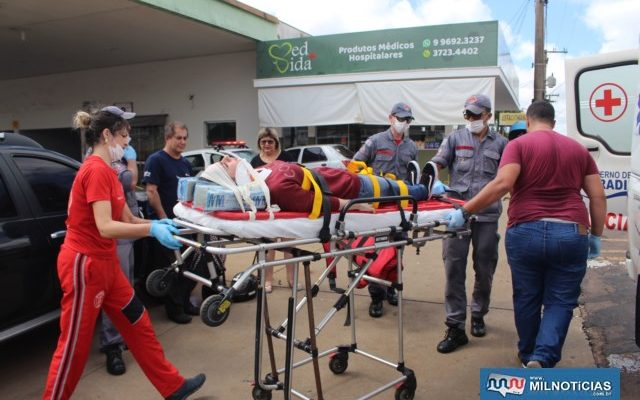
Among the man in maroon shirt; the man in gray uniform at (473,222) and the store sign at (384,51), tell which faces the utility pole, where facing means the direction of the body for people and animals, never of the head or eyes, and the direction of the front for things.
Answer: the man in maroon shirt

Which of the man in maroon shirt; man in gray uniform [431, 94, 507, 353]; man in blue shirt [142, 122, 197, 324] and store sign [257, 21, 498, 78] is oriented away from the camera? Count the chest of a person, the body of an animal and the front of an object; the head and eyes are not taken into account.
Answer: the man in maroon shirt

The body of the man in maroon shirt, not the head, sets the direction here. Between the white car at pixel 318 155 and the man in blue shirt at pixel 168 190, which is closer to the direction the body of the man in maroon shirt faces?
the white car

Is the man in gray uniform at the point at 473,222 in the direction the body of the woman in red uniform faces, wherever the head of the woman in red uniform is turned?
yes

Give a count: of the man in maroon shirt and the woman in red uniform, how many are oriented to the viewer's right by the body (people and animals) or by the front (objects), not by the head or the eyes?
1

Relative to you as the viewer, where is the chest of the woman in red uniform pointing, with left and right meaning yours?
facing to the right of the viewer

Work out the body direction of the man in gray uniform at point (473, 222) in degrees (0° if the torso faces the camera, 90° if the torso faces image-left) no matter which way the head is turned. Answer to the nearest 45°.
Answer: approximately 45°

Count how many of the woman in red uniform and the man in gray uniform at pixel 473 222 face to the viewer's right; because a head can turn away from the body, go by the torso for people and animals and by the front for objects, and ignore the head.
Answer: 1

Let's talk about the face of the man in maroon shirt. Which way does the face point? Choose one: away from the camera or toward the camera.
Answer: away from the camera

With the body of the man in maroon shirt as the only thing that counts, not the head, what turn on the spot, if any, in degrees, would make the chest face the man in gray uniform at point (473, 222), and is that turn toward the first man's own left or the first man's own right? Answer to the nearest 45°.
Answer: approximately 45° to the first man's own left
